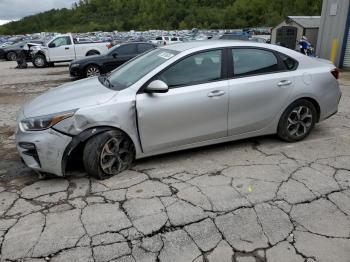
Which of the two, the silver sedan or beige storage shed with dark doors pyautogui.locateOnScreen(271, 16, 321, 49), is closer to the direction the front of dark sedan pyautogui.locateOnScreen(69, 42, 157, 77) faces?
the silver sedan

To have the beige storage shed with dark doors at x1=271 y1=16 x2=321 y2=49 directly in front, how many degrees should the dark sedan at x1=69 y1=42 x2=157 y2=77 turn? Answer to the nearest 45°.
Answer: approximately 180°

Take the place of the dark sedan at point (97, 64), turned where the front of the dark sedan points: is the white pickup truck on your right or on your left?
on your right

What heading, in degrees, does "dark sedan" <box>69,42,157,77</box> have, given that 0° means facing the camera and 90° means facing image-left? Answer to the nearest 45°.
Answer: approximately 45°
